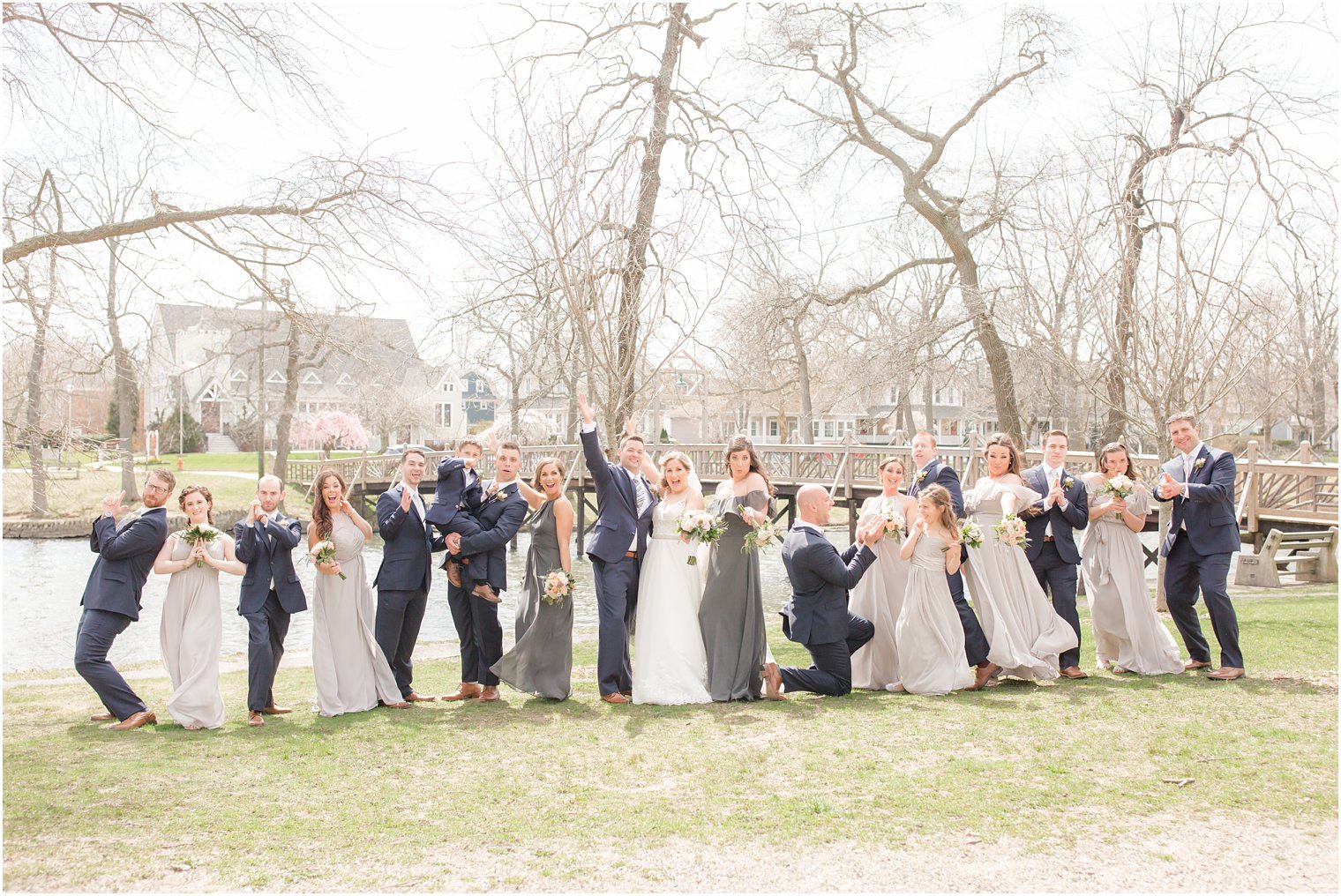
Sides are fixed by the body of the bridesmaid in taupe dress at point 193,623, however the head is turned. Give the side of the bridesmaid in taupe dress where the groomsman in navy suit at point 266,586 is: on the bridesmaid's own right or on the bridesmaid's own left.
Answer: on the bridesmaid's own left

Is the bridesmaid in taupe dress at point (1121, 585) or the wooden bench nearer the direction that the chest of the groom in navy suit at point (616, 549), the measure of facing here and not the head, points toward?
the bridesmaid in taupe dress

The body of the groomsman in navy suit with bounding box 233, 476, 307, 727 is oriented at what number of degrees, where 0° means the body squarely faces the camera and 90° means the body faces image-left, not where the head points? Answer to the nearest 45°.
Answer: approximately 0°

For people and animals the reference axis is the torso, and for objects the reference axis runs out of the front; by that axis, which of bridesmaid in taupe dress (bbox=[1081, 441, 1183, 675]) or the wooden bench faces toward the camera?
the bridesmaid in taupe dress

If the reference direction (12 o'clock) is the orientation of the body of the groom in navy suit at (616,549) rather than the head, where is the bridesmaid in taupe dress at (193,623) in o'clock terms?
The bridesmaid in taupe dress is roughly at 4 o'clock from the groom in navy suit.

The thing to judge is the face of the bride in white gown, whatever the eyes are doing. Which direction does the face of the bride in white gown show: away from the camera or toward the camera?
toward the camera

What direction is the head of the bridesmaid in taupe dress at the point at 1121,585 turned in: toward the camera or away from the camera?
toward the camera

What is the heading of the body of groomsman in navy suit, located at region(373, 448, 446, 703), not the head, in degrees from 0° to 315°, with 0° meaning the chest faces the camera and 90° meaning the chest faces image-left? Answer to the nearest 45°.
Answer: approximately 315°

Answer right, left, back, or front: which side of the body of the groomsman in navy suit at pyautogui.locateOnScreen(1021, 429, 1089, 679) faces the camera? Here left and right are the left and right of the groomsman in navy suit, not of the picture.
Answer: front

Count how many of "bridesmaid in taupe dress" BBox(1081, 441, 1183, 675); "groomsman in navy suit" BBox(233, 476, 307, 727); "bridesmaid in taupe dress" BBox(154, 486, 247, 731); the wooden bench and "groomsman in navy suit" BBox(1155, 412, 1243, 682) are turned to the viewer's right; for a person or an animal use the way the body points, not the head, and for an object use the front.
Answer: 0
